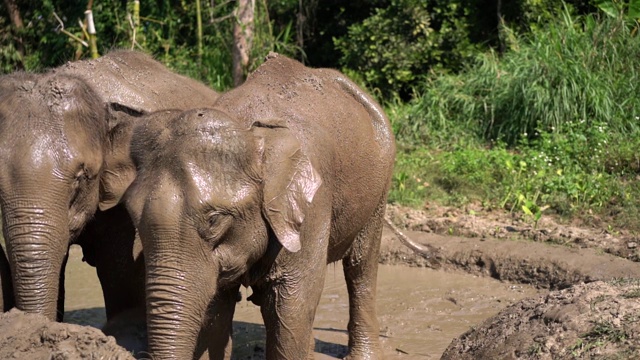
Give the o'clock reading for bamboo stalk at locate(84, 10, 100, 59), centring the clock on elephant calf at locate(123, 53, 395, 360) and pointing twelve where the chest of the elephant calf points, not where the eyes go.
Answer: The bamboo stalk is roughly at 4 o'clock from the elephant calf.

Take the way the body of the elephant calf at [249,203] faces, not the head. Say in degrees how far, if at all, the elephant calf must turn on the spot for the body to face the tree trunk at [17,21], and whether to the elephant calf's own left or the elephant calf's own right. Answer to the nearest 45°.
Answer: approximately 135° to the elephant calf's own right

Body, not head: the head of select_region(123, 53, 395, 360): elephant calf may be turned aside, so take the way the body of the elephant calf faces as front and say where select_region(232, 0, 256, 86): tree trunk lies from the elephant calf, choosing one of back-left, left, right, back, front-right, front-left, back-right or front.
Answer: back-right

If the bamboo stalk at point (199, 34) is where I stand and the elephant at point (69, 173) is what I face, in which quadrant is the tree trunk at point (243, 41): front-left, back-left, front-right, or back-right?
front-left

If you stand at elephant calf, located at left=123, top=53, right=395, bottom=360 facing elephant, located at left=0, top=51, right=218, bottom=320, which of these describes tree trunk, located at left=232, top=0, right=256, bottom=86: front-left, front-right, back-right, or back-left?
front-right

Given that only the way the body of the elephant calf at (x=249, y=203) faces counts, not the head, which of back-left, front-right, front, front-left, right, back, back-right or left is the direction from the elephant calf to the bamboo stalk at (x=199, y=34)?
back-right

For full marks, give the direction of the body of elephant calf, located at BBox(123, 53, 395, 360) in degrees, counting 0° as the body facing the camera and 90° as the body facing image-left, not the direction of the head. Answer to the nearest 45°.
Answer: approximately 45°
